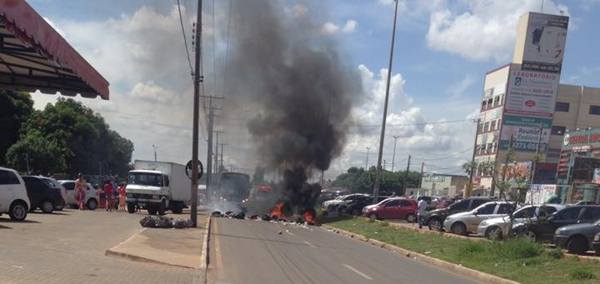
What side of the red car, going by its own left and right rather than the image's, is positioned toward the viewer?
left

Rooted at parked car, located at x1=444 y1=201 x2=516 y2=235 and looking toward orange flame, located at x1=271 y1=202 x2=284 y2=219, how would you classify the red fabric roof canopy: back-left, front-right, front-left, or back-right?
back-left

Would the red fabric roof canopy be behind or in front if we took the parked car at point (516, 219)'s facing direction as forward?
in front

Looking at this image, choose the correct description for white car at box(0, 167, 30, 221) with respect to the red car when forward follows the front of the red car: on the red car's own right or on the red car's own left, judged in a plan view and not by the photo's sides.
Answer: on the red car's own left

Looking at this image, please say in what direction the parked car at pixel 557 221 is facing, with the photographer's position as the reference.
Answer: facing the viewer and to the left of the viewer

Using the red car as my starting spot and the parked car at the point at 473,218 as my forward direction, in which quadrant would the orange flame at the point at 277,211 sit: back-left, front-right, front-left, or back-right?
back-right

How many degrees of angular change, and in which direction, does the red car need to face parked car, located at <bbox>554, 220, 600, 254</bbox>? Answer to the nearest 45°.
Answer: approximately 90° to its left
